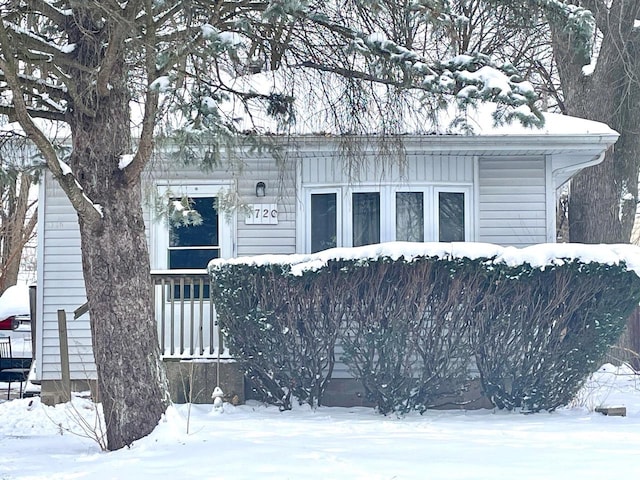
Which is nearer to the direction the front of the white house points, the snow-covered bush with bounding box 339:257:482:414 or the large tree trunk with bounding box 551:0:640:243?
the snow-covered bush

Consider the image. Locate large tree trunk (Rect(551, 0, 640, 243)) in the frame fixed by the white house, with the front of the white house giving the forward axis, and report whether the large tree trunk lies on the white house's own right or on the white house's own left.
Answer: on the white house's own left

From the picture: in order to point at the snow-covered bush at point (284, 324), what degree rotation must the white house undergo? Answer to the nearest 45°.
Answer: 0° — it already faces it

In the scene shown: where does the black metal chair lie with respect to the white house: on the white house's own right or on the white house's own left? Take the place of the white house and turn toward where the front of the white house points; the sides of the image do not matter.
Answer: on the white house's own right

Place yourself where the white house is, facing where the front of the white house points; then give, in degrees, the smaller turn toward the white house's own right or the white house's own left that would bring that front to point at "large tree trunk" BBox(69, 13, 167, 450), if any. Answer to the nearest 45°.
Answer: approximately 45° to the white house's own right

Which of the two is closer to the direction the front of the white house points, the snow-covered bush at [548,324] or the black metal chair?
the snow-covered bush

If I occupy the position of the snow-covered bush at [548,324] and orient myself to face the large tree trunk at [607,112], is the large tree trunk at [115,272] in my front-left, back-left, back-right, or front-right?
back-left

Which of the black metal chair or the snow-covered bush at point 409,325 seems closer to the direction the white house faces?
the snow-covered bush

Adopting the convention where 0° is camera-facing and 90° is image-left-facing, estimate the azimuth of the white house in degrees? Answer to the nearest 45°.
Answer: approximately 0°
